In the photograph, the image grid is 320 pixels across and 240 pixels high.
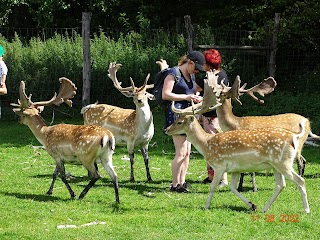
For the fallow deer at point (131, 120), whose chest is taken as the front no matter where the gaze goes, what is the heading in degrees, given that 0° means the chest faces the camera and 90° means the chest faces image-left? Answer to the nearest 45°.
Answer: approximately 315°

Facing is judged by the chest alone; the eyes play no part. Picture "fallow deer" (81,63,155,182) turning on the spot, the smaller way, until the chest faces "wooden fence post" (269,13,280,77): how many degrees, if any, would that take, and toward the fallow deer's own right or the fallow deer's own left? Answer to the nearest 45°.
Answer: approximately 90° to the fallow deer's own left

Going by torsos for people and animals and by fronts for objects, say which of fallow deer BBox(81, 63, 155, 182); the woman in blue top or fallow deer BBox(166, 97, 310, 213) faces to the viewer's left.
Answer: fallow deer BBox(166, 97, 310, 213)

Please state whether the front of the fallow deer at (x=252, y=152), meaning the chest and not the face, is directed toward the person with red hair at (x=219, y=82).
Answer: no

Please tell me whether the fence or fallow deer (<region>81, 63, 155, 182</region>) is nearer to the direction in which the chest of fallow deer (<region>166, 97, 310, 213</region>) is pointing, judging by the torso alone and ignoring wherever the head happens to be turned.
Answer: the fallow deer

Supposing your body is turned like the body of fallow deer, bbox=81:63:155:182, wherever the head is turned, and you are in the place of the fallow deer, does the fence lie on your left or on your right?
on your left

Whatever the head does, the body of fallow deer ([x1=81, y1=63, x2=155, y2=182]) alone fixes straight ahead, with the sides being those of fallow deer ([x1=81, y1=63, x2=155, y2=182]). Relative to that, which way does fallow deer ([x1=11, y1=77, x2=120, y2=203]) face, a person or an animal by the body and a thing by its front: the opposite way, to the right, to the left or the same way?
the opposite way

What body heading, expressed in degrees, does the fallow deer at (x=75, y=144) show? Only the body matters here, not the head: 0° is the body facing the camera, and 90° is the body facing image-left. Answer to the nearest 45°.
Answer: approximately 135°

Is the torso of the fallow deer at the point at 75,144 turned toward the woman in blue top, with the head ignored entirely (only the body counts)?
no

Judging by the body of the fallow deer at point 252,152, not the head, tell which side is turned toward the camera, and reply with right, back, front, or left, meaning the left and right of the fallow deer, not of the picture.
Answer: left

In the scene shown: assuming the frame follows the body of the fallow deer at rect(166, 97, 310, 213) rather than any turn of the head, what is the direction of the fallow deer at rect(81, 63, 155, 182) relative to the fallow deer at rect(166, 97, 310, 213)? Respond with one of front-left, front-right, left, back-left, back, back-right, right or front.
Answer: front-right

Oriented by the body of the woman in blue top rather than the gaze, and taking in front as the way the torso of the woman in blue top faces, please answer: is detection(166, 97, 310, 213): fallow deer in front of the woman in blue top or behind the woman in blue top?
in front
